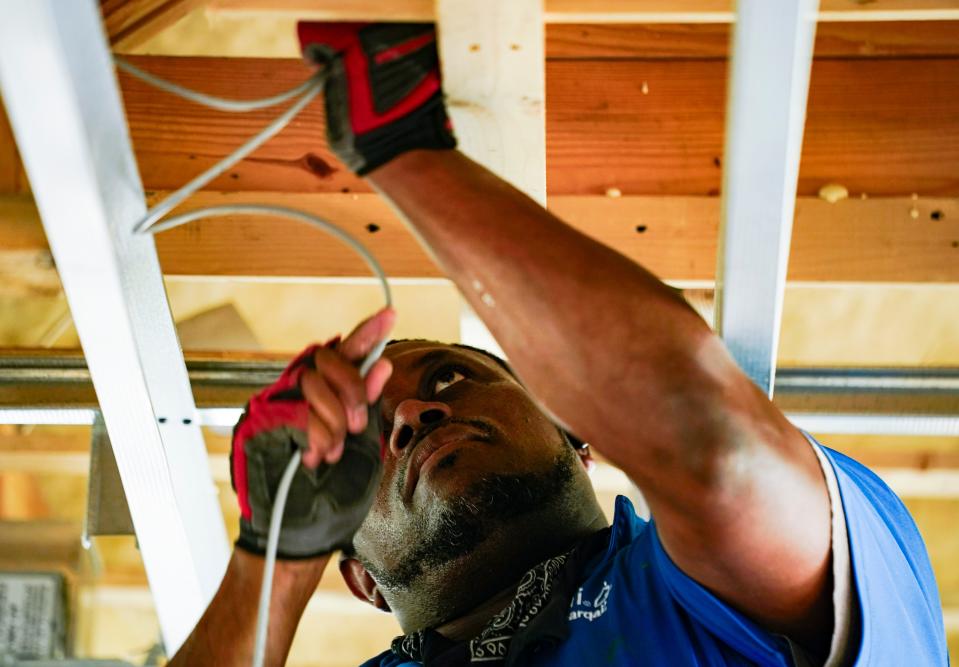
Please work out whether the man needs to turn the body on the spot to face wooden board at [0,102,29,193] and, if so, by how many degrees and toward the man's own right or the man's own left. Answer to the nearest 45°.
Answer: approximately 90° to the man's own right

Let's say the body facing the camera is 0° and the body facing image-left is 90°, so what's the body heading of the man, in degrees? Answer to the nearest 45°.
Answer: approximately 45°

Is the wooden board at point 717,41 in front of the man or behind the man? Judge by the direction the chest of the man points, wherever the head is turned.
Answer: behind

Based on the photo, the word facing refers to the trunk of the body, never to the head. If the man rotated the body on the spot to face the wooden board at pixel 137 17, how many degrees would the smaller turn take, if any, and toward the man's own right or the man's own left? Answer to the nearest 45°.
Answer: approximately 90° to the man's own right

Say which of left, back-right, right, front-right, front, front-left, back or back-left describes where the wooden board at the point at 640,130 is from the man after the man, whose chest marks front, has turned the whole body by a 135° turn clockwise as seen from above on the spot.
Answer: front
